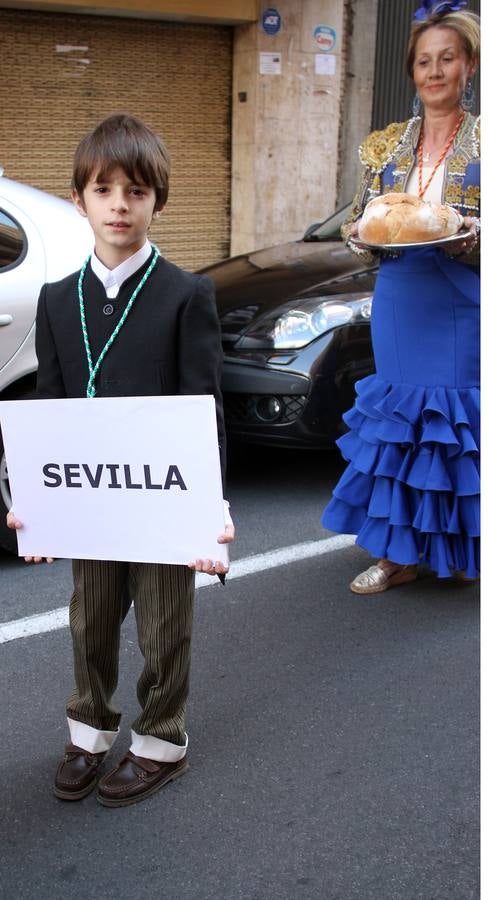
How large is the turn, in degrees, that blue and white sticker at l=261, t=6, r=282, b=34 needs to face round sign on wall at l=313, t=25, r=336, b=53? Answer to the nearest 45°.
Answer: approximately 135° to its left

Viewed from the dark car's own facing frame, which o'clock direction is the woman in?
The woman is roughly at 10 o'clock from the dark car.

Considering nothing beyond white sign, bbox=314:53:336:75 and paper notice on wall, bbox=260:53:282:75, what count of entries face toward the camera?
2

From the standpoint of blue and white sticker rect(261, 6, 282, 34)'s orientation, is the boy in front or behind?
in front

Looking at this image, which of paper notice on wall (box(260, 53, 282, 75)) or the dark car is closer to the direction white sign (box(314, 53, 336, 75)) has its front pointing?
the dark car

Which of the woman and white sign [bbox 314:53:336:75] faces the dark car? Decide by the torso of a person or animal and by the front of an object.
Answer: the white sign

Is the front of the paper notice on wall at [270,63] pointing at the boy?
yes

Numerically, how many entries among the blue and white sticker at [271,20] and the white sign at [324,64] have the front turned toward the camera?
2

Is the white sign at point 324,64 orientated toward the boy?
yes

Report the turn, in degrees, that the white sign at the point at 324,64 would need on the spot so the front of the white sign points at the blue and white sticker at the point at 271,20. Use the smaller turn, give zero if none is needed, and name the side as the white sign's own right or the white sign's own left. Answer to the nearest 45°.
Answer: approximately 45° to the white sign's own right
